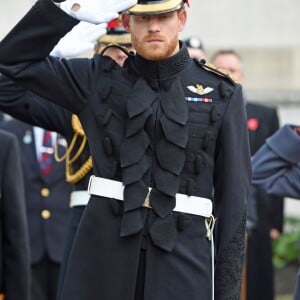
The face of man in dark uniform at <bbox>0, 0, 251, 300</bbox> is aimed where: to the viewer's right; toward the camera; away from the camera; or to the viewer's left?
toward the camera

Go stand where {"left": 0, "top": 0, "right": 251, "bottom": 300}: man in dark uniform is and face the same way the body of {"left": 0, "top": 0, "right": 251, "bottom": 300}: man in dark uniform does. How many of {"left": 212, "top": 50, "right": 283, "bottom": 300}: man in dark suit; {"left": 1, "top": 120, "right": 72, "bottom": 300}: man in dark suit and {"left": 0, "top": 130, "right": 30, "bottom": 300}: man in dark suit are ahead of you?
0

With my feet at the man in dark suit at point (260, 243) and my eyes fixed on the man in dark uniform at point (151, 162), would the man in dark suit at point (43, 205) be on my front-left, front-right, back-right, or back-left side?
front-right

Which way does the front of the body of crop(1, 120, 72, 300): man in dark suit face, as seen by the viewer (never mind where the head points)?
toward the camera

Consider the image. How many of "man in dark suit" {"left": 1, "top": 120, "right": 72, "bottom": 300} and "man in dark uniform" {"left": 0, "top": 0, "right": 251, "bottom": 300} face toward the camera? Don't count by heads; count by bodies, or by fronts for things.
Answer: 2

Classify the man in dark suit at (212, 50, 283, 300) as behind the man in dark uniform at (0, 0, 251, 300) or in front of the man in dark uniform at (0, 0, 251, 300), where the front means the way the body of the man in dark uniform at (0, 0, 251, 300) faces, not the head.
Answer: behind

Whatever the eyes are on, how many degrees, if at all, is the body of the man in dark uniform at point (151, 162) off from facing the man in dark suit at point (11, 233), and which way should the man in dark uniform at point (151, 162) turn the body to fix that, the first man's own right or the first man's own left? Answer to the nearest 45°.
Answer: approximately 135° to the first man's own right

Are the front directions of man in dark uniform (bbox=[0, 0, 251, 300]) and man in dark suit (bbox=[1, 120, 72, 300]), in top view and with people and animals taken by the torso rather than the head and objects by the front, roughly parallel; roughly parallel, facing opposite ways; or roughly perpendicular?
roughly parallel

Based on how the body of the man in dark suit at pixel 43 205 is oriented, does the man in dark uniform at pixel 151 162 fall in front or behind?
in front
